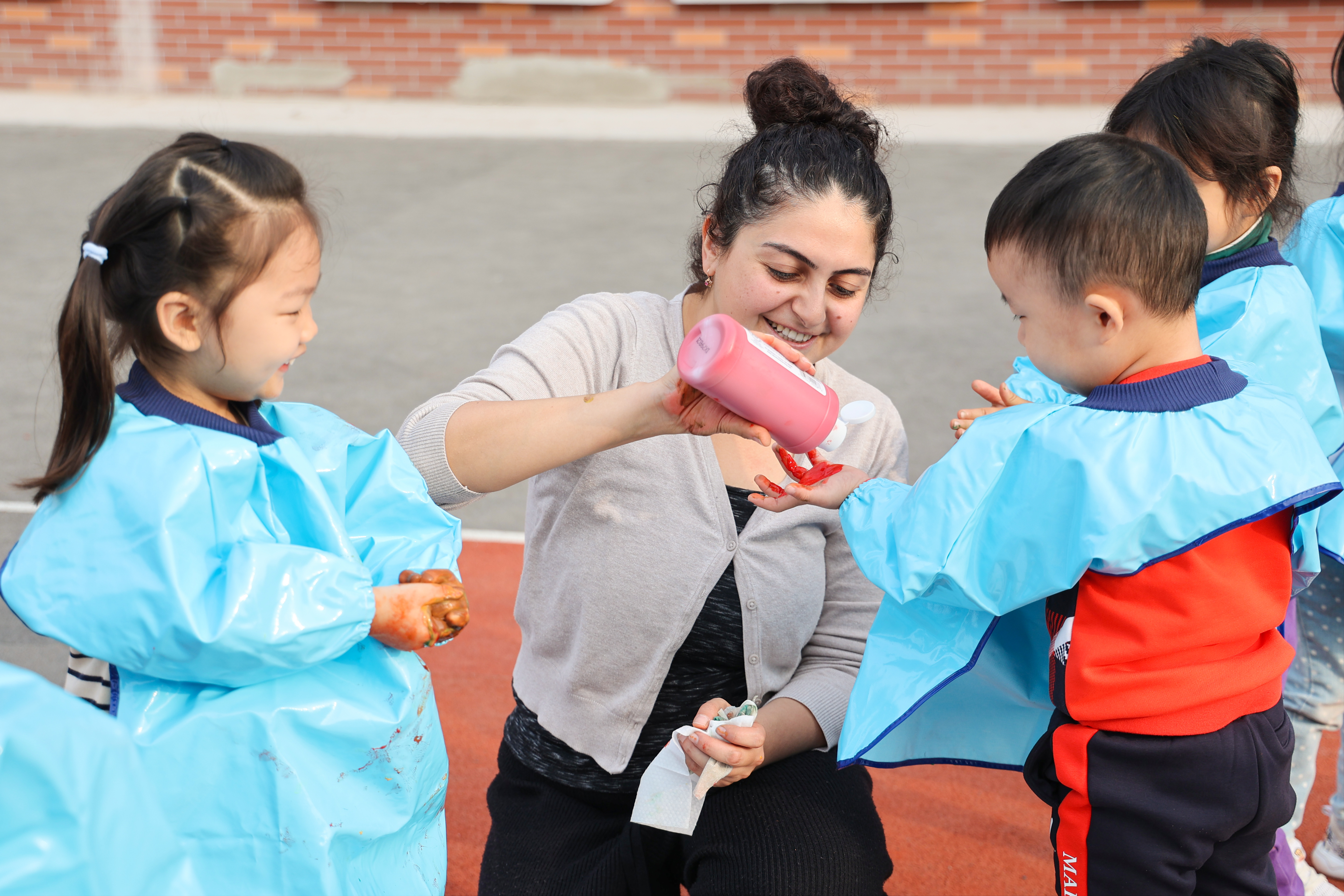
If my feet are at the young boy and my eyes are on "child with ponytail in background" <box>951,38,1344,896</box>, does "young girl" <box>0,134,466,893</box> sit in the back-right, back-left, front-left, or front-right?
back-left

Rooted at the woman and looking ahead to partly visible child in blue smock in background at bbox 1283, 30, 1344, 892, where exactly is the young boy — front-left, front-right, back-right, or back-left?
front-right

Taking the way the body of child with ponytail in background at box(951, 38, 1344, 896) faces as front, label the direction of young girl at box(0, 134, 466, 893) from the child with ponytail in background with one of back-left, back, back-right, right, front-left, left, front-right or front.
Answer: front-left

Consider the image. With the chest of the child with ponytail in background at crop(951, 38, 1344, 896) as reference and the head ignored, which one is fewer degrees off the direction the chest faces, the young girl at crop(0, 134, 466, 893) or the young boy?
the young girl

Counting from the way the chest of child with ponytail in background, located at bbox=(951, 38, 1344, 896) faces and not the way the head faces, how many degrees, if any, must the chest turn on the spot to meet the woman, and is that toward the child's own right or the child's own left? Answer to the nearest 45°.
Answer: approximately 45° to the child's own left

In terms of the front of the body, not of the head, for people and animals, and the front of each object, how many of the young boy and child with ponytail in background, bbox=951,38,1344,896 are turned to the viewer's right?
0

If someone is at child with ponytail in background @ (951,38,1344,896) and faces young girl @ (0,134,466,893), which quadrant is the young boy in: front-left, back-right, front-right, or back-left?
front-left

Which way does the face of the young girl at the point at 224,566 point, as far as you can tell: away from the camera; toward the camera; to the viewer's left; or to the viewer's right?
to the viewer's right

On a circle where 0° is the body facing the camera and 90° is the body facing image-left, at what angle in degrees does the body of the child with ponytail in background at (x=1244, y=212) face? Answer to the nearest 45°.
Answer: approximately 90°

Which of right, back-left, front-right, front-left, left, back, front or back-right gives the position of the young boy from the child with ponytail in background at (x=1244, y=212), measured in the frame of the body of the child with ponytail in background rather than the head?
left

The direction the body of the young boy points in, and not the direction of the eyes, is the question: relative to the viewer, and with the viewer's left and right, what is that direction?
facing away from the viewer and to the left of the viewer
